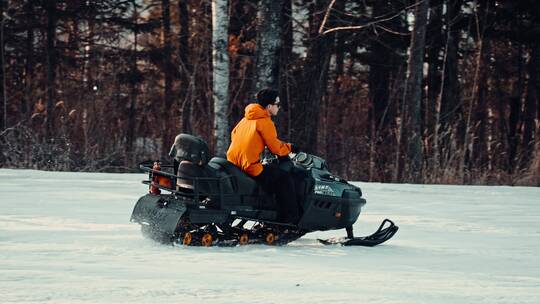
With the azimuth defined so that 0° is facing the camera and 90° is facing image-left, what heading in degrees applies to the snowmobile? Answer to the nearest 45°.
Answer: approximately 270°

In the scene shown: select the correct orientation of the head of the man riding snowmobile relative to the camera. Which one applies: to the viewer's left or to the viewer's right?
to the viewer's right
